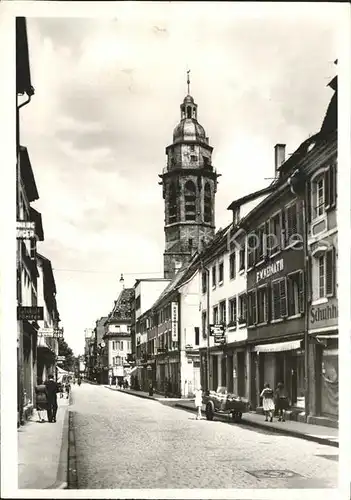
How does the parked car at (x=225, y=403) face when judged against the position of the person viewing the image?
facing away from the viewer and to the left of the viewer

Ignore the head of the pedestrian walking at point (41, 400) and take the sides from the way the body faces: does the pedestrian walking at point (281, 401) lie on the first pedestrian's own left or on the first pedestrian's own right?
on the first pedestrian's own right

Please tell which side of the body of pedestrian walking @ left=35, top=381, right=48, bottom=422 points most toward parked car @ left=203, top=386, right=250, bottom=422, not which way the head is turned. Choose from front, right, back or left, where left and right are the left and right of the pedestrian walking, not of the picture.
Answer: right

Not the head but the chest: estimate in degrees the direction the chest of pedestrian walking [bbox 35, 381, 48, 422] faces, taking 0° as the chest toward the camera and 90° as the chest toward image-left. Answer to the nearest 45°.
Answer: approximately 180°

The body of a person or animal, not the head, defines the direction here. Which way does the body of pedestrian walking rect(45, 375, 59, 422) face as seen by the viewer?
away from the camera

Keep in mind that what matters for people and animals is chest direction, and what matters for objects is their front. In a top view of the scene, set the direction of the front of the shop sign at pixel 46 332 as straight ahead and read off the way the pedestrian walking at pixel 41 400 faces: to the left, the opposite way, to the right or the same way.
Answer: the opposite way

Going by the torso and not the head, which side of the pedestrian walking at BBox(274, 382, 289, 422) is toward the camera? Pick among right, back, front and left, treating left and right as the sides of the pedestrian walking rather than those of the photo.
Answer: back

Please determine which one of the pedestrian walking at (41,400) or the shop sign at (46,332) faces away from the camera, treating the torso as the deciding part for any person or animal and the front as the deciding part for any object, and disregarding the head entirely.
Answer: the pedestrian walking
